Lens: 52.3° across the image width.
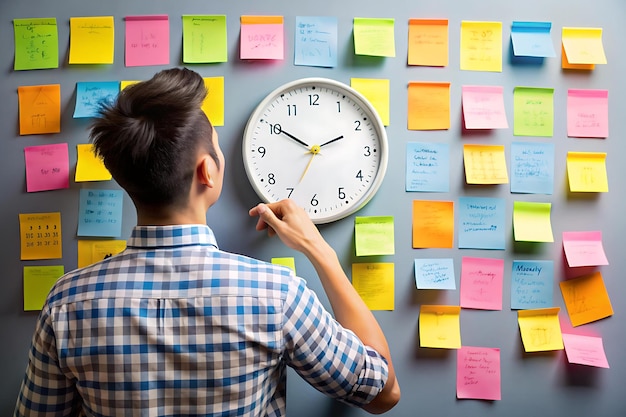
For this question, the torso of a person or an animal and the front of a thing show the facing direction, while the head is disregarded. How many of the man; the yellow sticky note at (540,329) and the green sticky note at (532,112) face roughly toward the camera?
2

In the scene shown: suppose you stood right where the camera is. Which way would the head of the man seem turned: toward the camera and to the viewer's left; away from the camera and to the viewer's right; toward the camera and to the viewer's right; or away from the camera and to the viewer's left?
away from the camera and to the viewer's right

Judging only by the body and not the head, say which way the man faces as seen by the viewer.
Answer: away from the camera

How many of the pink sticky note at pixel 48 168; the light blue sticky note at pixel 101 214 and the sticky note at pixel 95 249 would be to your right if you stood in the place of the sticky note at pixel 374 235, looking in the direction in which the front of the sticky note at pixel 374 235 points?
3

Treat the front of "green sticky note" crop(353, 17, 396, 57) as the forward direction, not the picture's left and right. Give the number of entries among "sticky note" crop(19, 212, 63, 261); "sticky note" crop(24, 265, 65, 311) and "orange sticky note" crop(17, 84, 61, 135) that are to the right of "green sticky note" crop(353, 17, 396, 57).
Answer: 3
